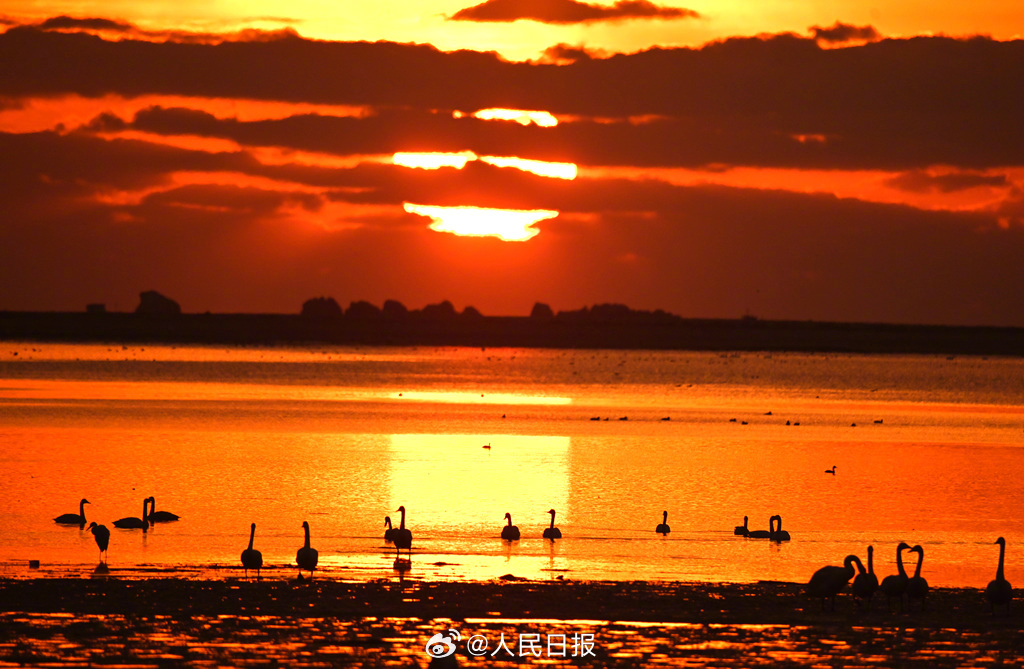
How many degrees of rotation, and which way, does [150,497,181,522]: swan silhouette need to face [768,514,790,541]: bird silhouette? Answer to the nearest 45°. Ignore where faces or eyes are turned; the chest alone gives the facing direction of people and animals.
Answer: approximately 180°

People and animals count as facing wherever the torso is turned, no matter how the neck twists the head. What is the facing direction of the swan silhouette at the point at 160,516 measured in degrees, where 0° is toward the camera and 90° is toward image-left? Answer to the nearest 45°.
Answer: approximately 90°

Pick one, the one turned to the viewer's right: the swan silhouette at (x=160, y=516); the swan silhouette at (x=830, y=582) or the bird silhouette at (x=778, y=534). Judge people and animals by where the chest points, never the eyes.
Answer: the swan silhouette at (x=830, y=582)

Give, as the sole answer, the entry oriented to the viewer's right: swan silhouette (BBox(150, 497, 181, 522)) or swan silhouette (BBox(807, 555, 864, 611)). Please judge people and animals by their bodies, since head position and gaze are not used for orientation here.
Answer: swan silhouette (BBox(807, 555, 864, 611))

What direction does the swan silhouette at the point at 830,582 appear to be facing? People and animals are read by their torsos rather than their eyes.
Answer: to the viewer's right

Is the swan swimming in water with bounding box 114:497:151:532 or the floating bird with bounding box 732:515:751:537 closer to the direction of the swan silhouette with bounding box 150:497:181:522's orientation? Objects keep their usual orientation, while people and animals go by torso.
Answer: the swan swimming in water

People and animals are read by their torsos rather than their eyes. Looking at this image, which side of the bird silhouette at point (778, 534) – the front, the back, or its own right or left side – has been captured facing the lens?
left

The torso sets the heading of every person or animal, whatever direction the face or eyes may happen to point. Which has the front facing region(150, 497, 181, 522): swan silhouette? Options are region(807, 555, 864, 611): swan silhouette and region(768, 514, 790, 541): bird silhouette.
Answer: the bird silhouette

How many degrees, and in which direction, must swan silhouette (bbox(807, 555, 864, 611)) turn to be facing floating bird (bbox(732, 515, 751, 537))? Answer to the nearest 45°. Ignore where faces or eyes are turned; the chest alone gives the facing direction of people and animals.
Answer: approximately 90° to its left
